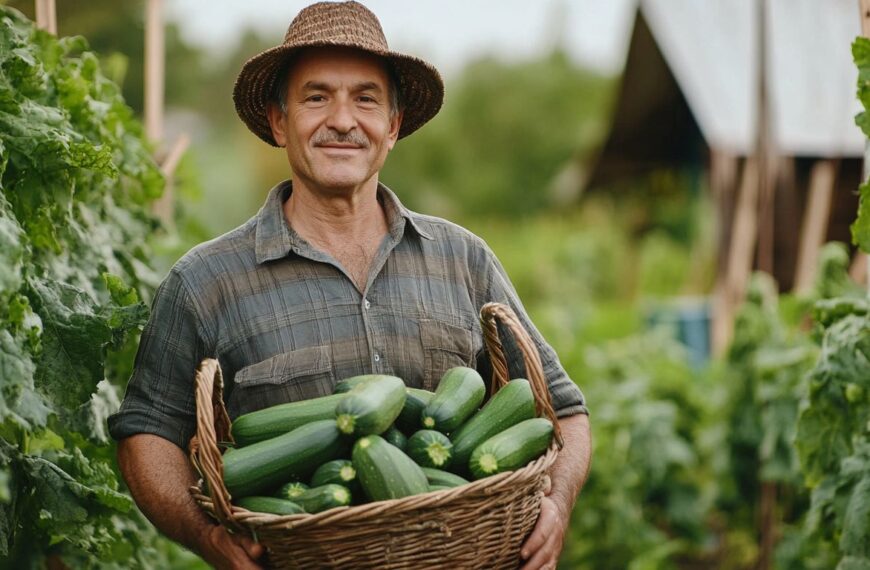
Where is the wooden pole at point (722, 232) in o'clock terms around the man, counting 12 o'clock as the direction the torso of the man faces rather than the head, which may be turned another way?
The wooden pole is roughly at 7 o'clock from the man.

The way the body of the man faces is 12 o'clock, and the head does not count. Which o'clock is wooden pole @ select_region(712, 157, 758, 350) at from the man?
The wooden pole is roughly at 7 o'clock from the man.

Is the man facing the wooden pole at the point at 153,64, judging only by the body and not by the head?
no

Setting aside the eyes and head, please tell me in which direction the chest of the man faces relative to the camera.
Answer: toward the camera

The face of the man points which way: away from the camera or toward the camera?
toward the camera

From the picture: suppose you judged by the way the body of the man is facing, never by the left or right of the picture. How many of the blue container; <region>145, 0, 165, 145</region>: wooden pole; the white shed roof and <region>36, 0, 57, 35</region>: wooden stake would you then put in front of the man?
0
